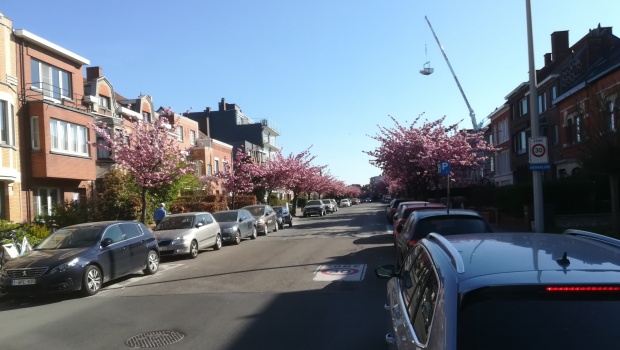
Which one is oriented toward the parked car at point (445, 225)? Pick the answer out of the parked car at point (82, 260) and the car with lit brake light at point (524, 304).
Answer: the car with lit brake light at point (524, 304)

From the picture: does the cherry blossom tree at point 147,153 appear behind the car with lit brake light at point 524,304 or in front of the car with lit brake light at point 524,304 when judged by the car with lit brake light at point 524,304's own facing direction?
in front

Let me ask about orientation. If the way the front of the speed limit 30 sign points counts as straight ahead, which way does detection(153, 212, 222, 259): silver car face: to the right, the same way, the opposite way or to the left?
the same way

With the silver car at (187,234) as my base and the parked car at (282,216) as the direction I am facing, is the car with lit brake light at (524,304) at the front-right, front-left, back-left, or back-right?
back-right

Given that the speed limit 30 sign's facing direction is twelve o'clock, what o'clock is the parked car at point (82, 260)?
The parked car is roughly at 2 o'clock from the speed limit 30 sign.

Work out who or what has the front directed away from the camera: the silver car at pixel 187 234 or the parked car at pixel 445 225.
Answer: the parked car

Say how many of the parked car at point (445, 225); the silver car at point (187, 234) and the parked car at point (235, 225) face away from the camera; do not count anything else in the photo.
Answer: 1

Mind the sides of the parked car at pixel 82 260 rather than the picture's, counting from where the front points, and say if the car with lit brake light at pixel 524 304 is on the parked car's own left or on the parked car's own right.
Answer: on the parked car's own left

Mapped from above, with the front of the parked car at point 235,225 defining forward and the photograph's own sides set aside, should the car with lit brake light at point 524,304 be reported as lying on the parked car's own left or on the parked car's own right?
on the parked car's own left

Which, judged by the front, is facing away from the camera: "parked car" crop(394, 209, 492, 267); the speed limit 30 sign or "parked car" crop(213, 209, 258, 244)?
"parked car" crop(394, 209, 492, 267)

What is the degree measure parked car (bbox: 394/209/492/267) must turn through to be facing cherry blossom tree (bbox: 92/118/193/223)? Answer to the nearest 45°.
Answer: approximately 45° to its left

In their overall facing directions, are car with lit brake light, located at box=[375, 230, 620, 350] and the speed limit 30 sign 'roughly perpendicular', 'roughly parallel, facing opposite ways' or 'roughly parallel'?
roughly parallel, facing opposite ways

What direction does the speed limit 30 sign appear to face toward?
toward the camera

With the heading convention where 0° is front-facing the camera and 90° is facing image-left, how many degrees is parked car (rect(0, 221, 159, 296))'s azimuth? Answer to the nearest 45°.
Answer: approximately 45°

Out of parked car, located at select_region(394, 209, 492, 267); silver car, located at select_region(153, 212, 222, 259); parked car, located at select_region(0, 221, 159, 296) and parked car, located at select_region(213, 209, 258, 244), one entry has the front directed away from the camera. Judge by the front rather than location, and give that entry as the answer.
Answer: parked car, located at select_region(394, 209, 492, 267)

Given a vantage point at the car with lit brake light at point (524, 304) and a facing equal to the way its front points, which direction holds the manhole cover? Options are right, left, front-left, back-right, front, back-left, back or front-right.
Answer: front-left

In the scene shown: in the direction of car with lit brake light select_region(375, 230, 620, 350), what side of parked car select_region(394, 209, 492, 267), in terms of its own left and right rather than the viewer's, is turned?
back

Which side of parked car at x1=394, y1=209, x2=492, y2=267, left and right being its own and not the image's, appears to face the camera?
back

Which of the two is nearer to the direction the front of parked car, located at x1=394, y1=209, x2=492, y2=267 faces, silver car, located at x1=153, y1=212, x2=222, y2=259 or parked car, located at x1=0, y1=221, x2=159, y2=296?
the silver car

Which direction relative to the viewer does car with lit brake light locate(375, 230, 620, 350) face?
away from the camera

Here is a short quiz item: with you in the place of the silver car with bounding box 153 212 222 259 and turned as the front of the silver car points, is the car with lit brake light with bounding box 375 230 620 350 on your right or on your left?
on your left

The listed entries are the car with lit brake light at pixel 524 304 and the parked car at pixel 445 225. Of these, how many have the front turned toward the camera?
0

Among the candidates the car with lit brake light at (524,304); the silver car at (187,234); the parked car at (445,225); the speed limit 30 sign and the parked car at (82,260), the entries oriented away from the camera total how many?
2

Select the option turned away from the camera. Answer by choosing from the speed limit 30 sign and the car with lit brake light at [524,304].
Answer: the car with lit brake light
